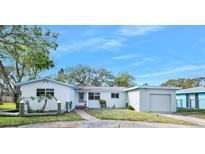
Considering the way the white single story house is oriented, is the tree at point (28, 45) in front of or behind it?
in front

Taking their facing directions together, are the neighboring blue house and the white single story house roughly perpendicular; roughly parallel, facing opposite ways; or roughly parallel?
roughly parallel

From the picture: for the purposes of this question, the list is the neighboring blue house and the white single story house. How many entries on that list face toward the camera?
2

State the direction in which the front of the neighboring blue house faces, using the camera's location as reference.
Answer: facing the viewer

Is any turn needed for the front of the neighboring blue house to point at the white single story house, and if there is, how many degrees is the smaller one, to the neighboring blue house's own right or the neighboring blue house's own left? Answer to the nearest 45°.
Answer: approximately 45° to the neighboring blue house's own right

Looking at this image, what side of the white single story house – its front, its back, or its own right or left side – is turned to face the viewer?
front

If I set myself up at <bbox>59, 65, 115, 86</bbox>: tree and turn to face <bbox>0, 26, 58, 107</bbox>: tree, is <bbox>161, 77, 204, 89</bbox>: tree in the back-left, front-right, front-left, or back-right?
back-left
